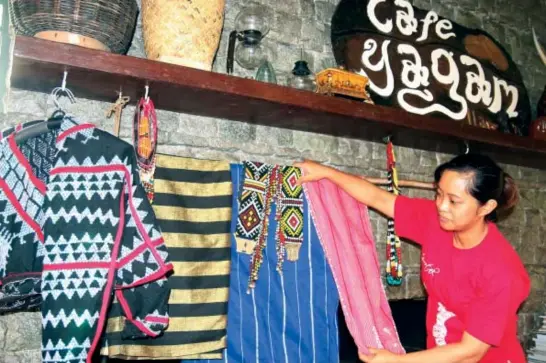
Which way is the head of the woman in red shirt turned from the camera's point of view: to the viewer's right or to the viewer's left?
to the viewer's left

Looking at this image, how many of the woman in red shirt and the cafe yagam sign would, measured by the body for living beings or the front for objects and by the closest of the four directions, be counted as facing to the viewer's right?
0

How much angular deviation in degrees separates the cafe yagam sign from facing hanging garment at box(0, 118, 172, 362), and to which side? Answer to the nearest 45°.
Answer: approximately 45° to its right

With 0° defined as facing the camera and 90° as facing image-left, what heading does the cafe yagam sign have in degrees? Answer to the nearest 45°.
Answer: approximately 0°

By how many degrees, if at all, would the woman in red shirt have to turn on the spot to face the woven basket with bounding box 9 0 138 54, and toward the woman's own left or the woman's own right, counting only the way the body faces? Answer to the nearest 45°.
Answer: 0° — they already face it

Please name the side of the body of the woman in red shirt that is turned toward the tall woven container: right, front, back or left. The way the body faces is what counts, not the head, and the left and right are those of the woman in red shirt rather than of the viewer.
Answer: front

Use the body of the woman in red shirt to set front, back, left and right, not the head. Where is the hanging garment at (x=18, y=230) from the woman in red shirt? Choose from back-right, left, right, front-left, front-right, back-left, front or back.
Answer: front
